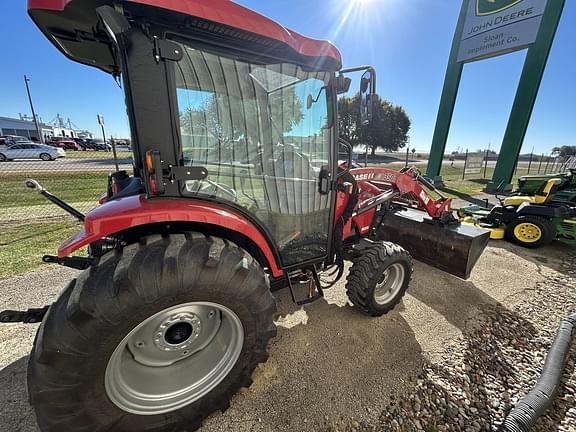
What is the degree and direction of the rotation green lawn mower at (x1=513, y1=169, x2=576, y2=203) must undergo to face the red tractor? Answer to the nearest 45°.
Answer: approximately 90° to its left

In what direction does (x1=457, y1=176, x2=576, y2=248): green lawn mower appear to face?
to the viewer's left

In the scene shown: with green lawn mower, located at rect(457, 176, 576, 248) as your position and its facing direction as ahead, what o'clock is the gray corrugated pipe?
The gray corrugated pipe is roughly at 9 o'clock from the green lawn mower.

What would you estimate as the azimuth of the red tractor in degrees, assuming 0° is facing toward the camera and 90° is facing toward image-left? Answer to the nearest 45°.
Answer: approximately 225°

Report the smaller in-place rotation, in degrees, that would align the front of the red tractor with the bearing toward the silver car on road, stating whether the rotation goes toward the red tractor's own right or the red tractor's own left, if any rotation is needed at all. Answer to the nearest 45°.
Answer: approximately 90° to the red tractor's own left

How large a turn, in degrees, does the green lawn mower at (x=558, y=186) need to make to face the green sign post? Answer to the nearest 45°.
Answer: approximately 90° to its right

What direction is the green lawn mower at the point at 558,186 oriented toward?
to the viewer's left
